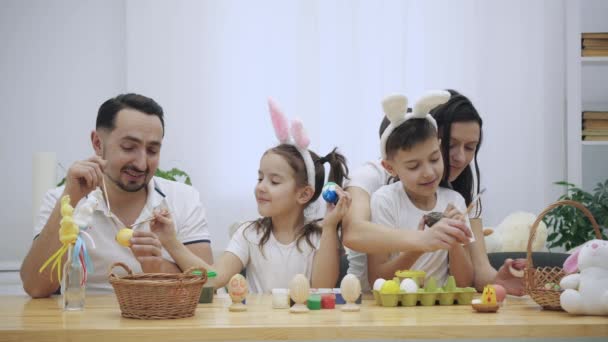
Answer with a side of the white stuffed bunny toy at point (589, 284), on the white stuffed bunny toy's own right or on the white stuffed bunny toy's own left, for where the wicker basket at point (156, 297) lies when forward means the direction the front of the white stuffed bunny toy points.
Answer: on the white stuffed bunny toy's own right

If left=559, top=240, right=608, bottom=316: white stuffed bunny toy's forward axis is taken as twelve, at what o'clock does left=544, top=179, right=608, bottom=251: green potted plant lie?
The green potted plant is roughly at 6 o'clock from the white stuffed bunny toy.

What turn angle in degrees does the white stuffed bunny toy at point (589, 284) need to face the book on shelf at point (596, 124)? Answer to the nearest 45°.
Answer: approximately 180°

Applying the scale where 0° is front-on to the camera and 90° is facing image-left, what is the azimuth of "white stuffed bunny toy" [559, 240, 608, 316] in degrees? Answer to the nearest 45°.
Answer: approximately 0°

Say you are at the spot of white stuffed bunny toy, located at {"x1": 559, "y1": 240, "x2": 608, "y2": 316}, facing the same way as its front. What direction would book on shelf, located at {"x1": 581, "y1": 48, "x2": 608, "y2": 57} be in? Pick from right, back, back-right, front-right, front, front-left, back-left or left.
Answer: back

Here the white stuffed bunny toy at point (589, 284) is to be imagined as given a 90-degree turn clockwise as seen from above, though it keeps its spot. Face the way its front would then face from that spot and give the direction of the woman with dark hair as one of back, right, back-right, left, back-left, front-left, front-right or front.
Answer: front-right

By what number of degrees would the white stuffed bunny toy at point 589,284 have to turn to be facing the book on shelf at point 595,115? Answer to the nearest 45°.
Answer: approximately 180°

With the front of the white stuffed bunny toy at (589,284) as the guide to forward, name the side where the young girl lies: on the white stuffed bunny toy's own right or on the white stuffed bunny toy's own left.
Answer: on the white stuffed bunny toy's own right

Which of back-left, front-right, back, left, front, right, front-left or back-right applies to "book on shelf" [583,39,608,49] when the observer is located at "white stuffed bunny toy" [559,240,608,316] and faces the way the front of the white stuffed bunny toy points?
back
